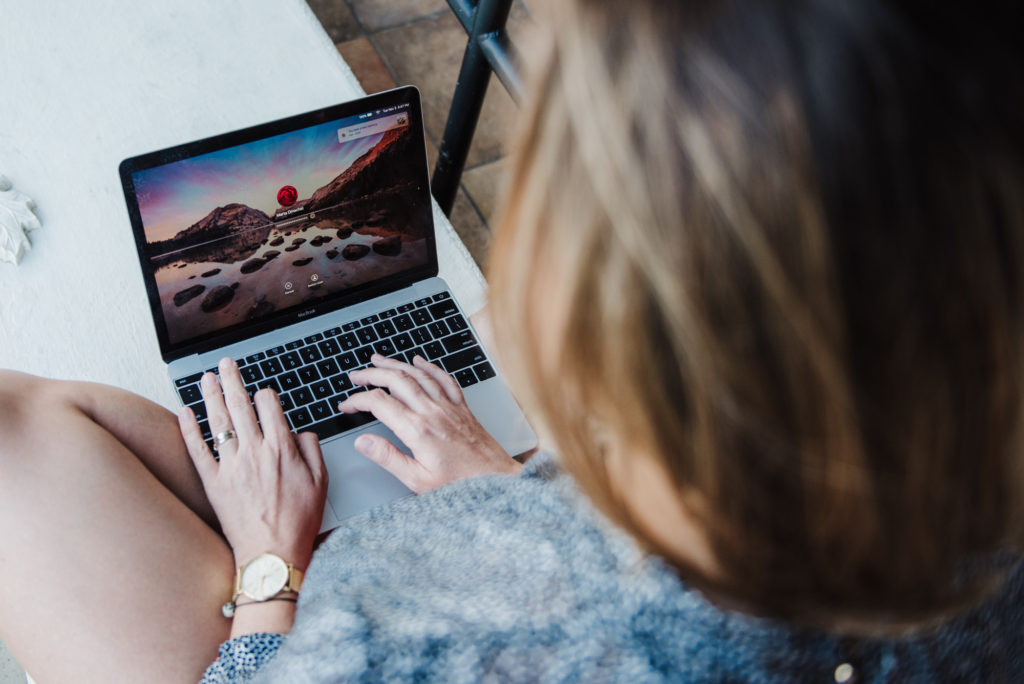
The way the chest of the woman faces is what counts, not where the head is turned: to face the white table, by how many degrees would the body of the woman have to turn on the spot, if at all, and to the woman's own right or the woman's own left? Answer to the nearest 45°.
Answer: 0° — they already face it

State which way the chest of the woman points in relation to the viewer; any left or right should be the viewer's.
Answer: facing away from the viewer and to the left of the viewer

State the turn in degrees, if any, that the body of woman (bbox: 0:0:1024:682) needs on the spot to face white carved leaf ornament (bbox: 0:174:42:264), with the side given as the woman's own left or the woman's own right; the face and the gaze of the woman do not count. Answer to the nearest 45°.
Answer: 0° — they already face it

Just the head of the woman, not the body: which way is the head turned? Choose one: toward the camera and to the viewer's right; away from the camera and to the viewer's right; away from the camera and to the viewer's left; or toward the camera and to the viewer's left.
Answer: away from the camera and to the viewer's left
